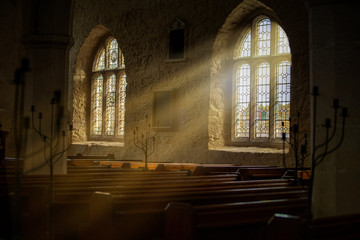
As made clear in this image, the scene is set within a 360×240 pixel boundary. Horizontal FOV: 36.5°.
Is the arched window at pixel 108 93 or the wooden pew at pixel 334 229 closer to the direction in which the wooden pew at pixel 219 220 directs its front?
the arched window

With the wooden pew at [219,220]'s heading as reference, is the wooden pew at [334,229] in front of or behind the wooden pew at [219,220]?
behind

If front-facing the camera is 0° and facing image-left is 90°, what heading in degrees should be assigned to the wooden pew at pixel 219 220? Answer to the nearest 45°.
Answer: approximately 135°

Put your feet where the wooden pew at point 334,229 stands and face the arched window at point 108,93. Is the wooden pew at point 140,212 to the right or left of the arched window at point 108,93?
left
